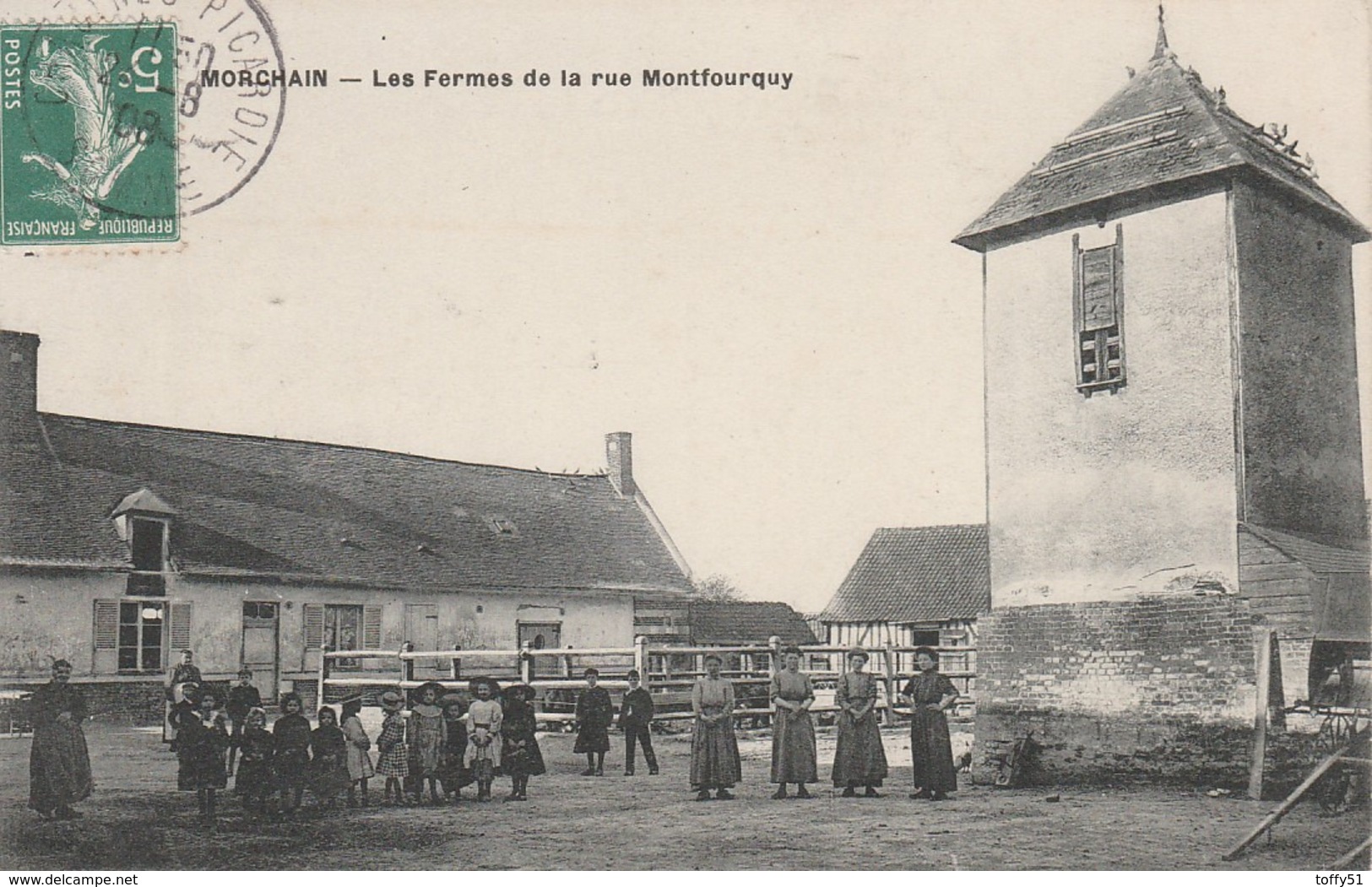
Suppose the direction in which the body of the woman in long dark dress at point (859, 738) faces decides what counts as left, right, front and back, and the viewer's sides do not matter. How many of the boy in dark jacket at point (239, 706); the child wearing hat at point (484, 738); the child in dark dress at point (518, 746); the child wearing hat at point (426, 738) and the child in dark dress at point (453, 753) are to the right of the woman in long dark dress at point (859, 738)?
5

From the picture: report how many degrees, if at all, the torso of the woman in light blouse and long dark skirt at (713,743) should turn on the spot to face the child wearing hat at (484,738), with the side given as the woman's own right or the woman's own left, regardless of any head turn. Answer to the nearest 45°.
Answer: approximately 90° to the woman's own right

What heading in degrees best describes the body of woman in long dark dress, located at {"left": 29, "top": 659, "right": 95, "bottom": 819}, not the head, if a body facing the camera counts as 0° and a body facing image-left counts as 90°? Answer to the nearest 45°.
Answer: approximately 315°

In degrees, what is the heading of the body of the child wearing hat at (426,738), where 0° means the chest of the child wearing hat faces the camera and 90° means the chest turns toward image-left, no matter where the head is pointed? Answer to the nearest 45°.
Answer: approximately 0°

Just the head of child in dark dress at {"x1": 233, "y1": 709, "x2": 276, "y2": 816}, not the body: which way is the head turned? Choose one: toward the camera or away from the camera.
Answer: toward the camera

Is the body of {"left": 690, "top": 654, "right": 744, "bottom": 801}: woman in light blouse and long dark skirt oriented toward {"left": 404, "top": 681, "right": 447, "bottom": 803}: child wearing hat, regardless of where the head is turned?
no

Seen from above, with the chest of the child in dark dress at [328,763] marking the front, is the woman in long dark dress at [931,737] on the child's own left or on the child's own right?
on the child's own left

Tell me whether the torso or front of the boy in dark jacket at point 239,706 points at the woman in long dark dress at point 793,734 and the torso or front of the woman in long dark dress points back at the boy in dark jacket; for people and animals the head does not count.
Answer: no

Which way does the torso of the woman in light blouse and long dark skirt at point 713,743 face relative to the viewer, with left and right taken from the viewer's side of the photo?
facing the viewer

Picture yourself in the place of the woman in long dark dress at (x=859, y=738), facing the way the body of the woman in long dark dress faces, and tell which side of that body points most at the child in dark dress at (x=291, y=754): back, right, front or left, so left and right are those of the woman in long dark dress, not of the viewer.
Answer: right

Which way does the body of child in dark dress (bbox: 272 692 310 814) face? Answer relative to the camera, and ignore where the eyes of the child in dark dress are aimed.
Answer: toward the camera

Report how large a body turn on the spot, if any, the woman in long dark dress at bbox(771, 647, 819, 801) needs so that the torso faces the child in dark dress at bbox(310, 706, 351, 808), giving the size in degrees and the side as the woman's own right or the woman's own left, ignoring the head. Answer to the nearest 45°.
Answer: approximately 90° to the woman's own right

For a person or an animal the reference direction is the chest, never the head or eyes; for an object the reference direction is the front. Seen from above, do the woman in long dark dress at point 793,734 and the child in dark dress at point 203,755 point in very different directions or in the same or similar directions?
same or similar directions

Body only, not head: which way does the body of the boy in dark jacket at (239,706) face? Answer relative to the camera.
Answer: toward the camera

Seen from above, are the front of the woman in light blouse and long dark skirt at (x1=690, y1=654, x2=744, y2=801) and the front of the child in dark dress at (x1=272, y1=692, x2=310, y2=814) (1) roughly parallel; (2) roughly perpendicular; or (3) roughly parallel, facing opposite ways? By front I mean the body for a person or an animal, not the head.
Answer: roughly parallel

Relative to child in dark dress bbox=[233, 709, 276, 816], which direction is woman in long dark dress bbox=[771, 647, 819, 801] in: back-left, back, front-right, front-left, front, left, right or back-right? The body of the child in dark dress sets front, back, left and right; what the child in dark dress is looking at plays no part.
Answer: left
